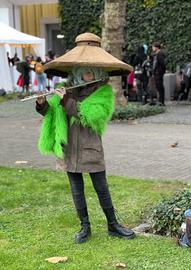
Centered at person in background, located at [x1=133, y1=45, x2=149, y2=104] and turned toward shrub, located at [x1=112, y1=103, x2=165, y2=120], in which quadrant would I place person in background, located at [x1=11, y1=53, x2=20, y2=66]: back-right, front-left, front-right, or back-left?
back-right

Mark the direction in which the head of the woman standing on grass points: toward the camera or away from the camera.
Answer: toward the camera
